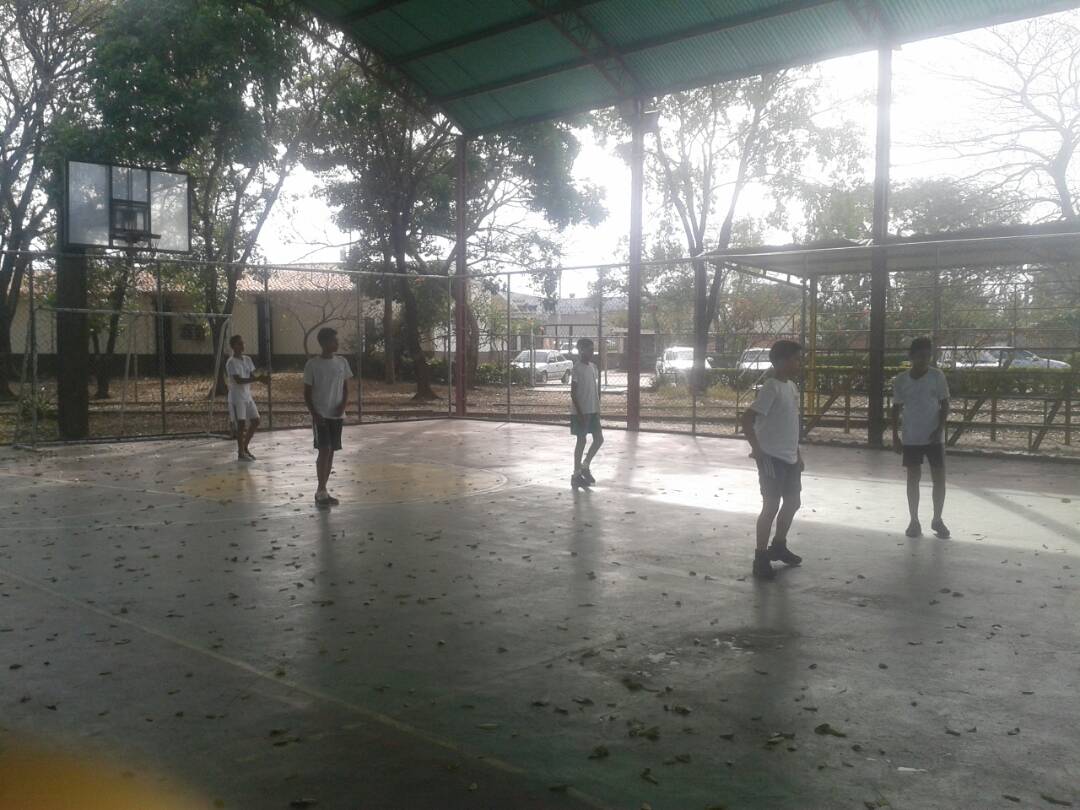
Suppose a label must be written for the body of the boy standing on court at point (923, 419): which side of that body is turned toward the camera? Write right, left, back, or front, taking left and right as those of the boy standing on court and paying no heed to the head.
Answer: front

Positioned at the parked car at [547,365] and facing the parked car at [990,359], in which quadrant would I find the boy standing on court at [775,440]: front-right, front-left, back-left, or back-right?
front-right

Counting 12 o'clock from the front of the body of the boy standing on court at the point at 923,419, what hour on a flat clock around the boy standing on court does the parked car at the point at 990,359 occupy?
The parked car is roughly at 6 o'clock from the boy standing on court.

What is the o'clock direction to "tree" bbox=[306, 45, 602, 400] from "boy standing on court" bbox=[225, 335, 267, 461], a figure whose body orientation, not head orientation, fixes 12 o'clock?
The tree is roughly at 8 o'clock from the boy standing on court.

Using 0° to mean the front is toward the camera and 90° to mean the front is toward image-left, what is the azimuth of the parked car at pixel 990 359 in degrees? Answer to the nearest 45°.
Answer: approximately 270°

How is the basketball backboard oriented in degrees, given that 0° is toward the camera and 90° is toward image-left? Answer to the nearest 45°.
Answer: approximately 315°

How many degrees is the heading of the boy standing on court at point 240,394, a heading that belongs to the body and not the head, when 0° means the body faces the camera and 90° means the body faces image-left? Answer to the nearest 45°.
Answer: approximately 315°

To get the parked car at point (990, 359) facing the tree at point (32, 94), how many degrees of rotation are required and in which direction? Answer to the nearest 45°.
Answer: approximately 180°

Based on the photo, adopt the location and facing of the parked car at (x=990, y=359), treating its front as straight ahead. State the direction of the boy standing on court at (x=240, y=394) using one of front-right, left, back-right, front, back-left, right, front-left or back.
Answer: back-right

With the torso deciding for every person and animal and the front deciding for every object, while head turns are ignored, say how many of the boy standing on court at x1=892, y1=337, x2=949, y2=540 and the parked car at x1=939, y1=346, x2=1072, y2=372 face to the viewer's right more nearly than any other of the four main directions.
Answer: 1

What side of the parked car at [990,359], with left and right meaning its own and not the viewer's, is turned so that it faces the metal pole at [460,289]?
back
